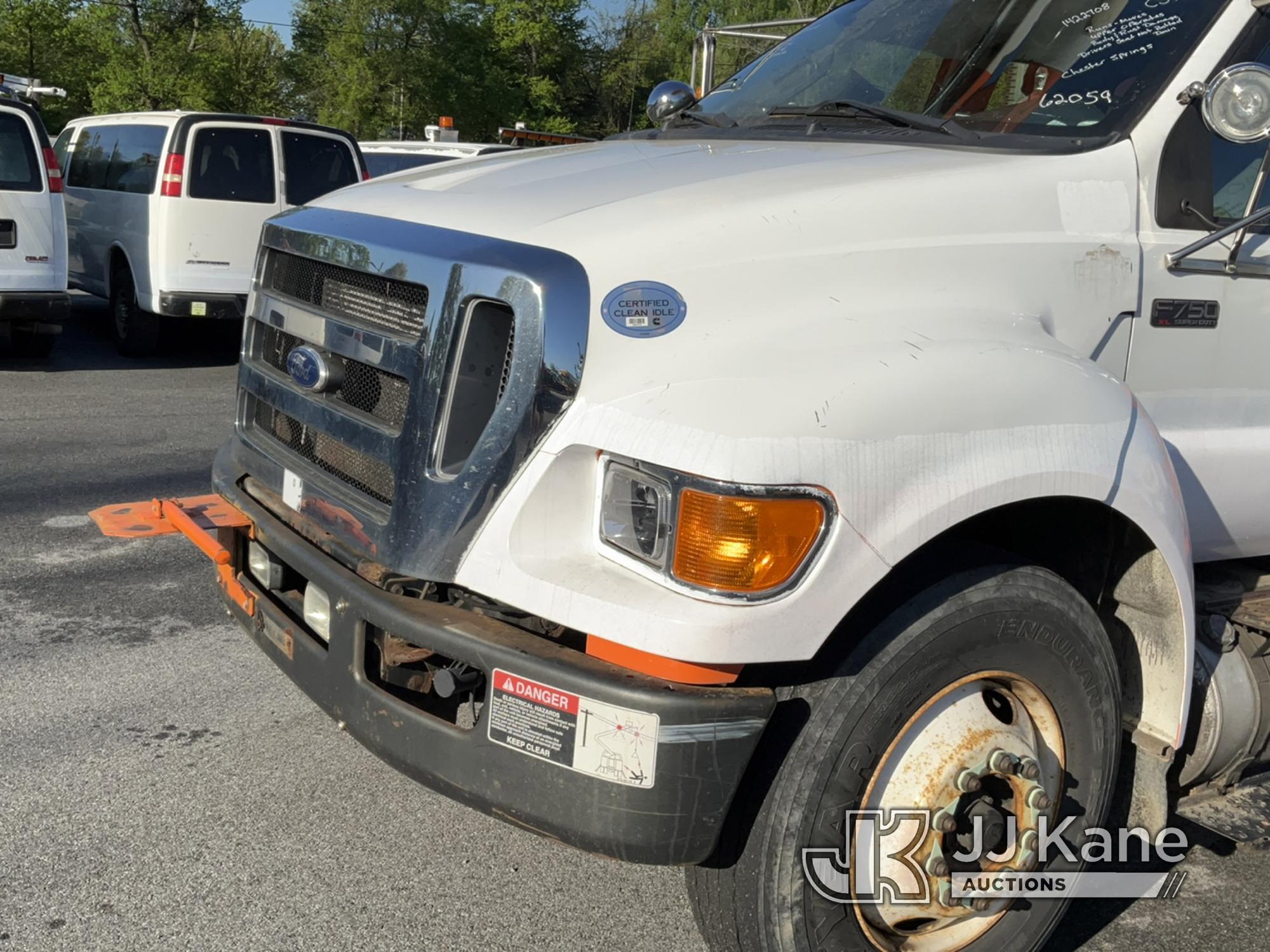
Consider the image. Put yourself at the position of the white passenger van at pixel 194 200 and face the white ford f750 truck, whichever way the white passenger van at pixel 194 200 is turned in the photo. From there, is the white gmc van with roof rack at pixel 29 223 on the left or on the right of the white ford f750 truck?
right

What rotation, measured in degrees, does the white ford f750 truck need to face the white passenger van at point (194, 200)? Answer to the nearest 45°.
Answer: approximately 90° to its right

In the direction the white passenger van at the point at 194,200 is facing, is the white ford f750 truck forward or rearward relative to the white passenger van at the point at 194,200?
rearward

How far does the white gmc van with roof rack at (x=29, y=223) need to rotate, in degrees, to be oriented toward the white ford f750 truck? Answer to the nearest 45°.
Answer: approximately 180°

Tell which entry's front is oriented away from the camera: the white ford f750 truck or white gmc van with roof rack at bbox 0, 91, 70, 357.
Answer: the white gmc van with roof rack

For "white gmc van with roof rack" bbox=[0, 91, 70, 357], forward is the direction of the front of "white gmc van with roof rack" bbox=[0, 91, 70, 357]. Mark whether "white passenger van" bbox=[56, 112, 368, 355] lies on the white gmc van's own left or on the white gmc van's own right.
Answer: on the white gmc van's own right

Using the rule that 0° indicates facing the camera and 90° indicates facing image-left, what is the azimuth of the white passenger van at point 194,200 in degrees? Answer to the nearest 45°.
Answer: approximately 135°

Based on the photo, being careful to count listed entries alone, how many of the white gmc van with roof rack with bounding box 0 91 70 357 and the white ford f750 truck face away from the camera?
1

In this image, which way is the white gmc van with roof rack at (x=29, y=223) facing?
away from the camera

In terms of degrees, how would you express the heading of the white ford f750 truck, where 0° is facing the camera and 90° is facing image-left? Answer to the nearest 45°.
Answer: approximately 45°

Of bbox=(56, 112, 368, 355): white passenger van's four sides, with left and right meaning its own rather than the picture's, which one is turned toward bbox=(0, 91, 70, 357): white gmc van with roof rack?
left

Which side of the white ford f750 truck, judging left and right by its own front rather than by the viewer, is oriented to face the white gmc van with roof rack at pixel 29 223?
right
